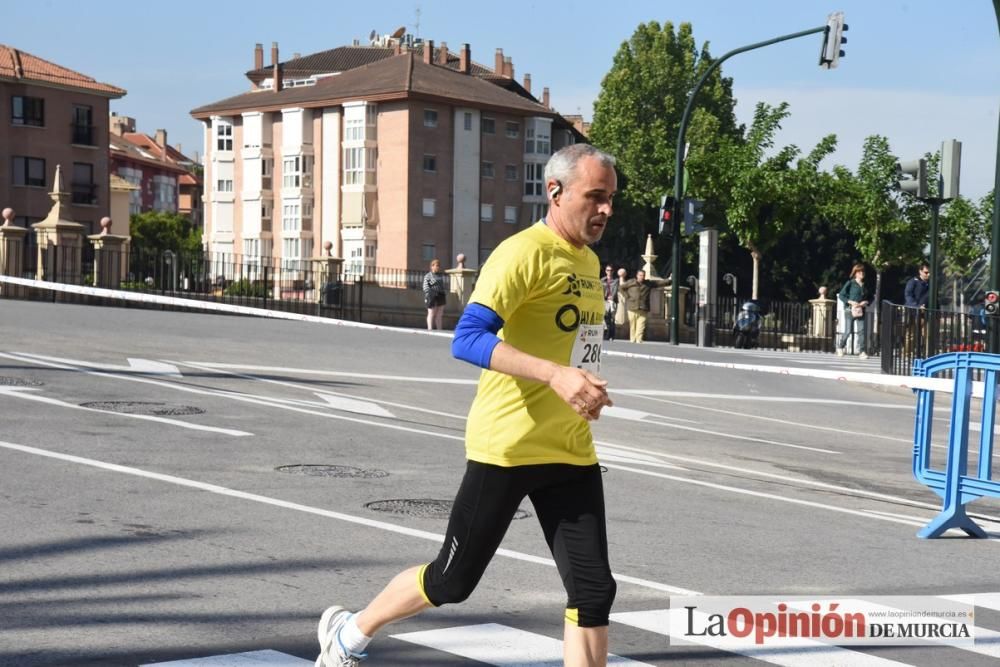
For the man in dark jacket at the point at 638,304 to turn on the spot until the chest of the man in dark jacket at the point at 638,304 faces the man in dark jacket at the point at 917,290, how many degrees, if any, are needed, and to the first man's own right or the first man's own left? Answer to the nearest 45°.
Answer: approximately 45° to the first man's own left

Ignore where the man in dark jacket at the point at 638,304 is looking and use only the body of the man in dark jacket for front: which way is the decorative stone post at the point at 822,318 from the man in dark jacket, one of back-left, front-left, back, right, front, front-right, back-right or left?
back-left

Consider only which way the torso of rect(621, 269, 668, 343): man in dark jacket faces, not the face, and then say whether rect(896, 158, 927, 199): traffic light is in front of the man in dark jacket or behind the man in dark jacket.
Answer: in front

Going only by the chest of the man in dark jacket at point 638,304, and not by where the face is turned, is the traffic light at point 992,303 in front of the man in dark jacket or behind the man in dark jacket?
in front

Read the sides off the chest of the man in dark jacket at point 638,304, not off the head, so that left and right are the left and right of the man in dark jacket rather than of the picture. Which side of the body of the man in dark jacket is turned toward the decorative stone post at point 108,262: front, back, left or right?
right

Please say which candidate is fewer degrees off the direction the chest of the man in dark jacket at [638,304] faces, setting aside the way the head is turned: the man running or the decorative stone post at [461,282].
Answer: the man running

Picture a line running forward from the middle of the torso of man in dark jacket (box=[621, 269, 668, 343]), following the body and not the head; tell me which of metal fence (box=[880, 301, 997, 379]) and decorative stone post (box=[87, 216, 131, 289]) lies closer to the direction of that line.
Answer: the metal fence

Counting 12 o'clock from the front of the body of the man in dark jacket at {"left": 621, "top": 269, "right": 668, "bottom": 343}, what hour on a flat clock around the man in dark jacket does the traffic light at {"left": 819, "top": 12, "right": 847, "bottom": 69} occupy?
The traffic light is roughly at 11 o'clock from the man in dark jacket.
